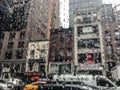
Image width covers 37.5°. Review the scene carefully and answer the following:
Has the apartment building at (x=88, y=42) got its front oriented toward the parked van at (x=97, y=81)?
yes

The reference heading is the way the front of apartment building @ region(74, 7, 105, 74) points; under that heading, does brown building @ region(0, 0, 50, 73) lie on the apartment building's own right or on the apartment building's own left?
on the apartment building's own right

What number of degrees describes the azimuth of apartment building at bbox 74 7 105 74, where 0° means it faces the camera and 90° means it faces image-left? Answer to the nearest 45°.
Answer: approximately 0°

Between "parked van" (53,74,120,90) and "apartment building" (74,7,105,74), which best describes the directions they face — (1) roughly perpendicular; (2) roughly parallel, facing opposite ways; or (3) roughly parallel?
roughly perpendicular

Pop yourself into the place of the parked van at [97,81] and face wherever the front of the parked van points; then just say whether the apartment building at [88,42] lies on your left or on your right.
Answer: on your left

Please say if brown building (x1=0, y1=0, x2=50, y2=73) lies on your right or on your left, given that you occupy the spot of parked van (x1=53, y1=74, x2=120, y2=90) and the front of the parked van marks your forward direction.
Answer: on your left

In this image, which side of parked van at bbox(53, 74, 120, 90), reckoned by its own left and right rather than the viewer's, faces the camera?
right

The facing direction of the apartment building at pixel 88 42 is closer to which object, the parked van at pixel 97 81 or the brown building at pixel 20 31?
the parked van
